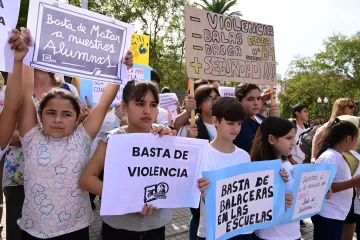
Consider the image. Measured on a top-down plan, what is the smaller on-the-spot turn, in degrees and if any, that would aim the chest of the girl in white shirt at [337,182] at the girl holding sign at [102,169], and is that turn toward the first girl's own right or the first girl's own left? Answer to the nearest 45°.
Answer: approximately 135° to the first girl's own right

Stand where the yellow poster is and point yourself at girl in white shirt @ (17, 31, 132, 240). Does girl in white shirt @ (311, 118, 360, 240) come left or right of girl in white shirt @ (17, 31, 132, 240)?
left

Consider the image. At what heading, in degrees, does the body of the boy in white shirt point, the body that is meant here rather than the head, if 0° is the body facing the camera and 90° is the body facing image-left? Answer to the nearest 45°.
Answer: approximately 315°

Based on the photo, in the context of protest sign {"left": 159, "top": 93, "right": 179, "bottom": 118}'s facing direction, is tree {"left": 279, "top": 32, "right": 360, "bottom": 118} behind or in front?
behind

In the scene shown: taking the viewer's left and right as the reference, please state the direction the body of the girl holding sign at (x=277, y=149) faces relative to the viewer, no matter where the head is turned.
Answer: facing the viewer and to the right of the viewer

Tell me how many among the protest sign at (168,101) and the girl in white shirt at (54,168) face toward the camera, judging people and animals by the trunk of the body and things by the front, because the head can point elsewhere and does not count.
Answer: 2

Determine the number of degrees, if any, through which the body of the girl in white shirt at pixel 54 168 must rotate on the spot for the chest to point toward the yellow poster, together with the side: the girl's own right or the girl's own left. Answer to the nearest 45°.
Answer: approximately 180°

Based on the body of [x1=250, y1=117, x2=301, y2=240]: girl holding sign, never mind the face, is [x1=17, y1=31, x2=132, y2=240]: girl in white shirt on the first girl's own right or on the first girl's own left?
on the first girl's own right
